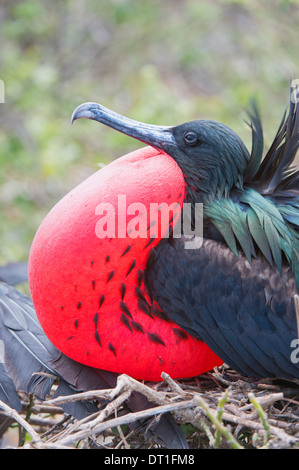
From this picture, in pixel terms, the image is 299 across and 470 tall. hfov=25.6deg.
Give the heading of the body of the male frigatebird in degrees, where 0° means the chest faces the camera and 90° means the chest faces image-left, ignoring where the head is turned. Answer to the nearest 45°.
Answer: approximately 90°
